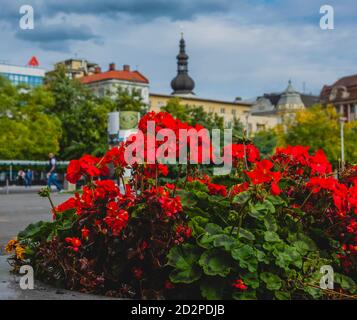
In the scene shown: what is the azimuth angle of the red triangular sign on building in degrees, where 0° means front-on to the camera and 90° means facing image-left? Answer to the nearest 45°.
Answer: approximately 0°
